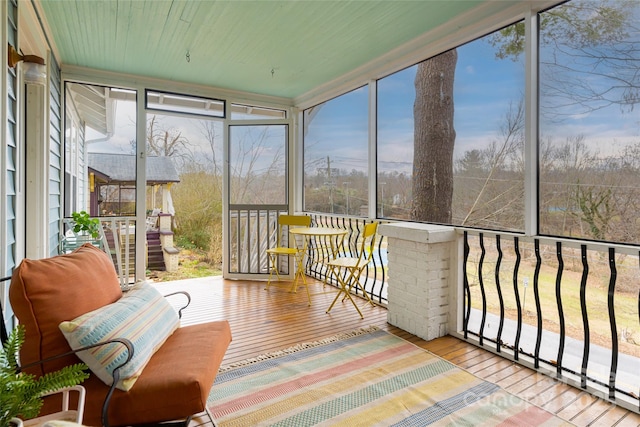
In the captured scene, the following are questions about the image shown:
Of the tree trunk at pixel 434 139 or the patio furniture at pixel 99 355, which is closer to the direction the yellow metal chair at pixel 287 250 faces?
the patio furniture

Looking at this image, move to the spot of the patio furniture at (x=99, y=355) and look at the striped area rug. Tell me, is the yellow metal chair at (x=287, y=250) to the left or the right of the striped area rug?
left

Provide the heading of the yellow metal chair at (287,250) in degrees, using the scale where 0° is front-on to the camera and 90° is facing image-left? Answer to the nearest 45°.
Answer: approximately 45°

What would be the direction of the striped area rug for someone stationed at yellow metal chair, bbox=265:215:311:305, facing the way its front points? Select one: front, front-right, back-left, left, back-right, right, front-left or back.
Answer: front-left
